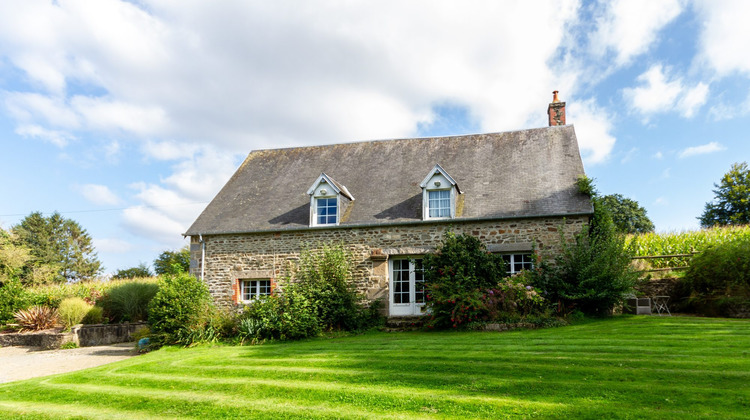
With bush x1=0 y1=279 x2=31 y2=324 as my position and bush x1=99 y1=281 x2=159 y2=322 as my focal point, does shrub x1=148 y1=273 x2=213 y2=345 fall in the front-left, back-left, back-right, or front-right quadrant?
front-right

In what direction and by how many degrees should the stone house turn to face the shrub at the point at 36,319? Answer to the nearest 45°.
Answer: approximately 90° to its right

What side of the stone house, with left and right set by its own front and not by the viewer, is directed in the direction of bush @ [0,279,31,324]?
right

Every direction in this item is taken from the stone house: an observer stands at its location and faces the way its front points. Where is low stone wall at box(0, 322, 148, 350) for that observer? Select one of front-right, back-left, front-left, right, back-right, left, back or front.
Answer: right

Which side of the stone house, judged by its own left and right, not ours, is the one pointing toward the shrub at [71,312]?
right

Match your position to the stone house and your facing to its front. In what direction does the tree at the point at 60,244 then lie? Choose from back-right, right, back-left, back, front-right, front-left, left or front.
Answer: back-right

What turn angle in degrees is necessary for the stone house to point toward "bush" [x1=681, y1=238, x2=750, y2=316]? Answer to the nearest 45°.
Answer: approximately 90° to its left

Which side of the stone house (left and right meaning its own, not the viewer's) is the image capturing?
front

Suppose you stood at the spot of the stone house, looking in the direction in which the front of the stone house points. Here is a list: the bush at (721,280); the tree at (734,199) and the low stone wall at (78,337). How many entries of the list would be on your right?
1
